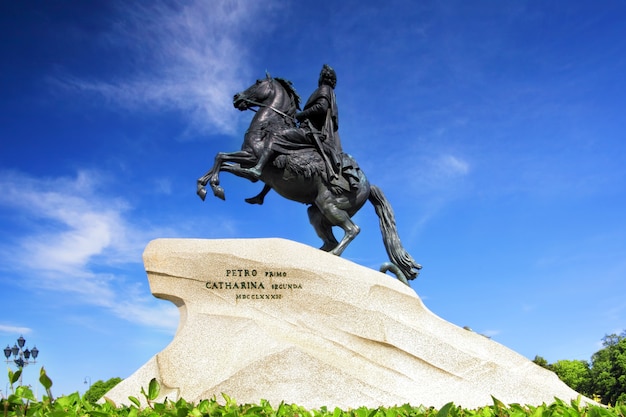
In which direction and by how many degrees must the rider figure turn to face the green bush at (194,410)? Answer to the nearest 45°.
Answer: approximately 90° to its left

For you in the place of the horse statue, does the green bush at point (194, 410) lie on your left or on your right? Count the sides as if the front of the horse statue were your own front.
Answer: on your left

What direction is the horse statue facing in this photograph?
to the viewer's left

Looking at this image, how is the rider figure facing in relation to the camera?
to the viewer's left
